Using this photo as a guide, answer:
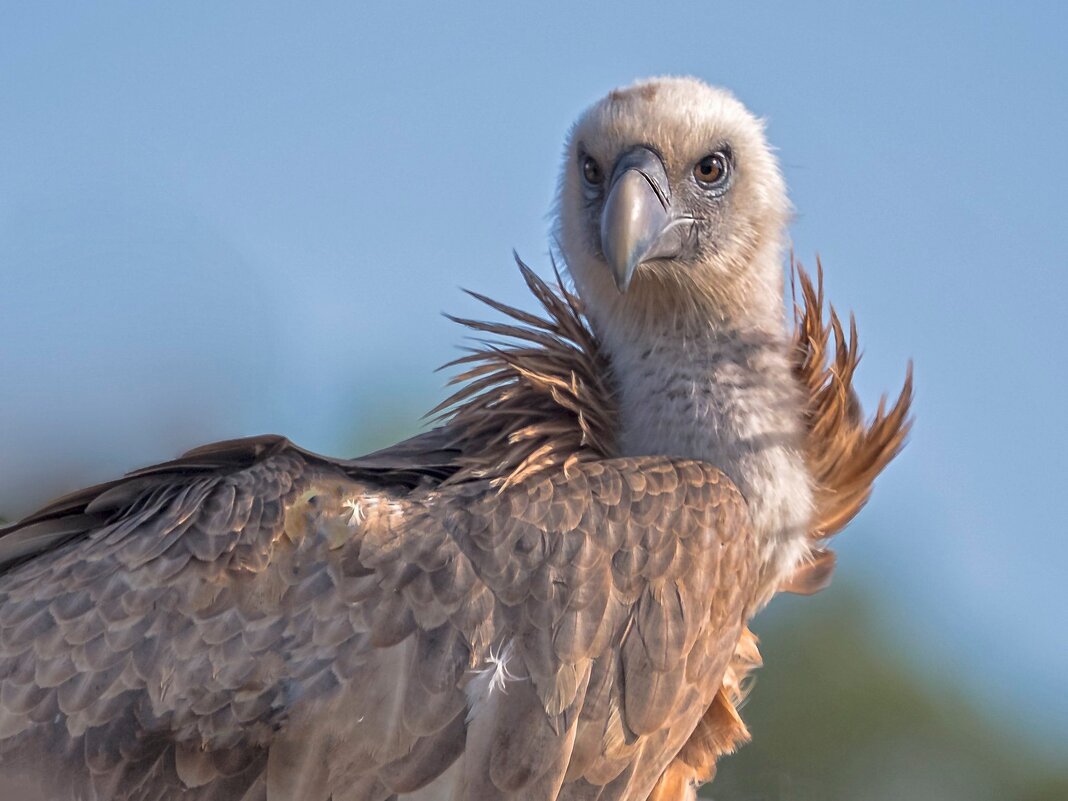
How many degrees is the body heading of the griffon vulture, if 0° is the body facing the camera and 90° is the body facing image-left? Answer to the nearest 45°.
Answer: approximately 270°
